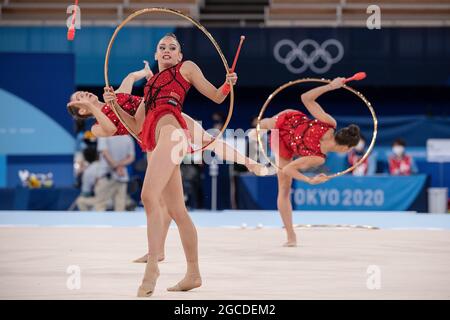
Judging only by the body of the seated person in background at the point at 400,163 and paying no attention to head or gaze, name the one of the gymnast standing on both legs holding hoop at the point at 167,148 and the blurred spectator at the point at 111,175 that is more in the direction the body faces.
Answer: the gymnast standing on both legs holding hoop

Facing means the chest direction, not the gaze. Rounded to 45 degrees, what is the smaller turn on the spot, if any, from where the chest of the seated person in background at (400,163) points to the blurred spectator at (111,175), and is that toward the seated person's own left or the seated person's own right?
approximately 45° to the seated person's own right

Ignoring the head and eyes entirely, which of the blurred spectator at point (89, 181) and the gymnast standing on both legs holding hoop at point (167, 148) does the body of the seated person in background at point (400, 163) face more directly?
the gymnast standing on both legs holding hoop

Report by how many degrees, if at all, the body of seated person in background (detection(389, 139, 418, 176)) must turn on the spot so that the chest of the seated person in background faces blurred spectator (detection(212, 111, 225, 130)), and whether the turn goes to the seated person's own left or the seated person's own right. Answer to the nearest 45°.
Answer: approximately 90° to the seated person's own right

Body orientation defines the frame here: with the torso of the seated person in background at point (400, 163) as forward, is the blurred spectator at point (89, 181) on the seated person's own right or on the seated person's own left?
on the seated person's own right

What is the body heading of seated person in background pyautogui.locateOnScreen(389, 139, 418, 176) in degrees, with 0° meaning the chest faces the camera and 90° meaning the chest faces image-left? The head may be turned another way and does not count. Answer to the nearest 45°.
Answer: approximately 0°
